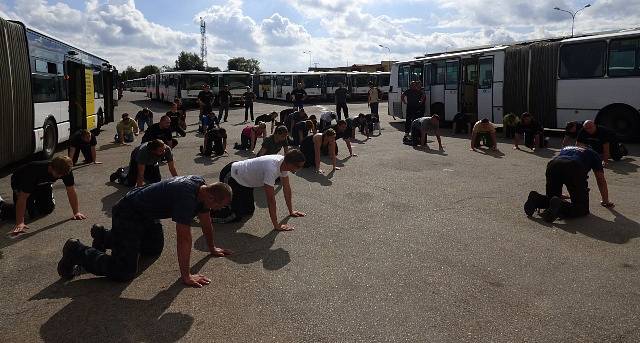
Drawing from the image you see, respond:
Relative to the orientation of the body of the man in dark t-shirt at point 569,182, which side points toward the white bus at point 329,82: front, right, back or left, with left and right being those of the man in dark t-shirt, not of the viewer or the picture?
left

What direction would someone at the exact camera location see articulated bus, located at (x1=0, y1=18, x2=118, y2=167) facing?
facing away from the viewer and to the right of the viewer

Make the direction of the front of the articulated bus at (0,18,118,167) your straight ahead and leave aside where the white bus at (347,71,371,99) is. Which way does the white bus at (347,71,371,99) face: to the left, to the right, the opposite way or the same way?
the opposite way

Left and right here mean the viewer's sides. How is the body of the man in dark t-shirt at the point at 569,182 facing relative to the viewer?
facing away from the viewer and to the right of the viewer

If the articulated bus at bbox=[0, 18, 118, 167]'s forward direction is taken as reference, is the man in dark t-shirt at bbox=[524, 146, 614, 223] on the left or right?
on its right

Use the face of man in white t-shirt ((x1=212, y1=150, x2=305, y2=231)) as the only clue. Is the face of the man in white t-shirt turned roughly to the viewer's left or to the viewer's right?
to the viewer's right

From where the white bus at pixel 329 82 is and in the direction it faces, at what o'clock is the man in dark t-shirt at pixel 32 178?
The man in dark t-shirt is roughly at 12 o'clock from the white bus.
